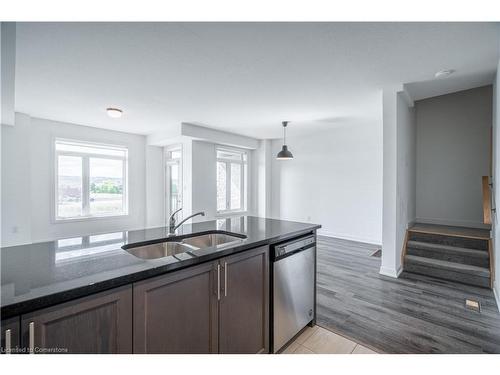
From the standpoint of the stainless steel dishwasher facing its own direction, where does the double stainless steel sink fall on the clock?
The double stainless steel sink is roughly at 4 o'clock from the stainless steel dishwasher.

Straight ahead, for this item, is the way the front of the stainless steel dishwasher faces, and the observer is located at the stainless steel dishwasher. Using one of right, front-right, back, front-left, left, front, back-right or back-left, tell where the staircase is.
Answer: left

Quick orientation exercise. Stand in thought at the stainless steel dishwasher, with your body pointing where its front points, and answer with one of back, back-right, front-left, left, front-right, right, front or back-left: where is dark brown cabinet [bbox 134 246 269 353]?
right

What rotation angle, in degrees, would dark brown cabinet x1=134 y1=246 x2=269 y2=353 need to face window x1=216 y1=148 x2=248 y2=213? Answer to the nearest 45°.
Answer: approximately 135° to its left

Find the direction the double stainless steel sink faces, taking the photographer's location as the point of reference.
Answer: facing the viewer and to the right of the viewer

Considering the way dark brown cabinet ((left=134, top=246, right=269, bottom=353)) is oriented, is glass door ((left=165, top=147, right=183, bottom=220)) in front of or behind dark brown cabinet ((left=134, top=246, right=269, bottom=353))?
behind
